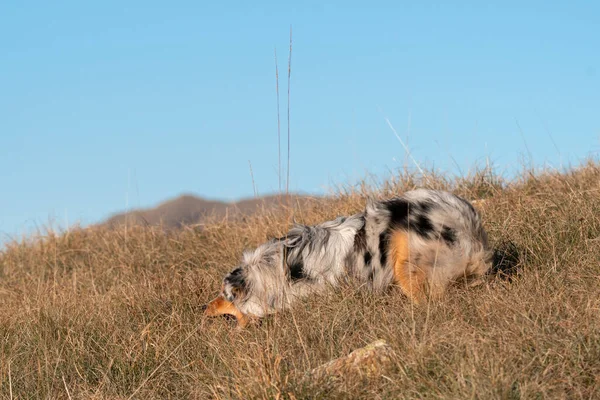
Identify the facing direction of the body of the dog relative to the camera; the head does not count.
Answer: to the viewer's left

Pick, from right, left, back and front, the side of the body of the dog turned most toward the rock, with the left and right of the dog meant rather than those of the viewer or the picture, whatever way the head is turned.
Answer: left
